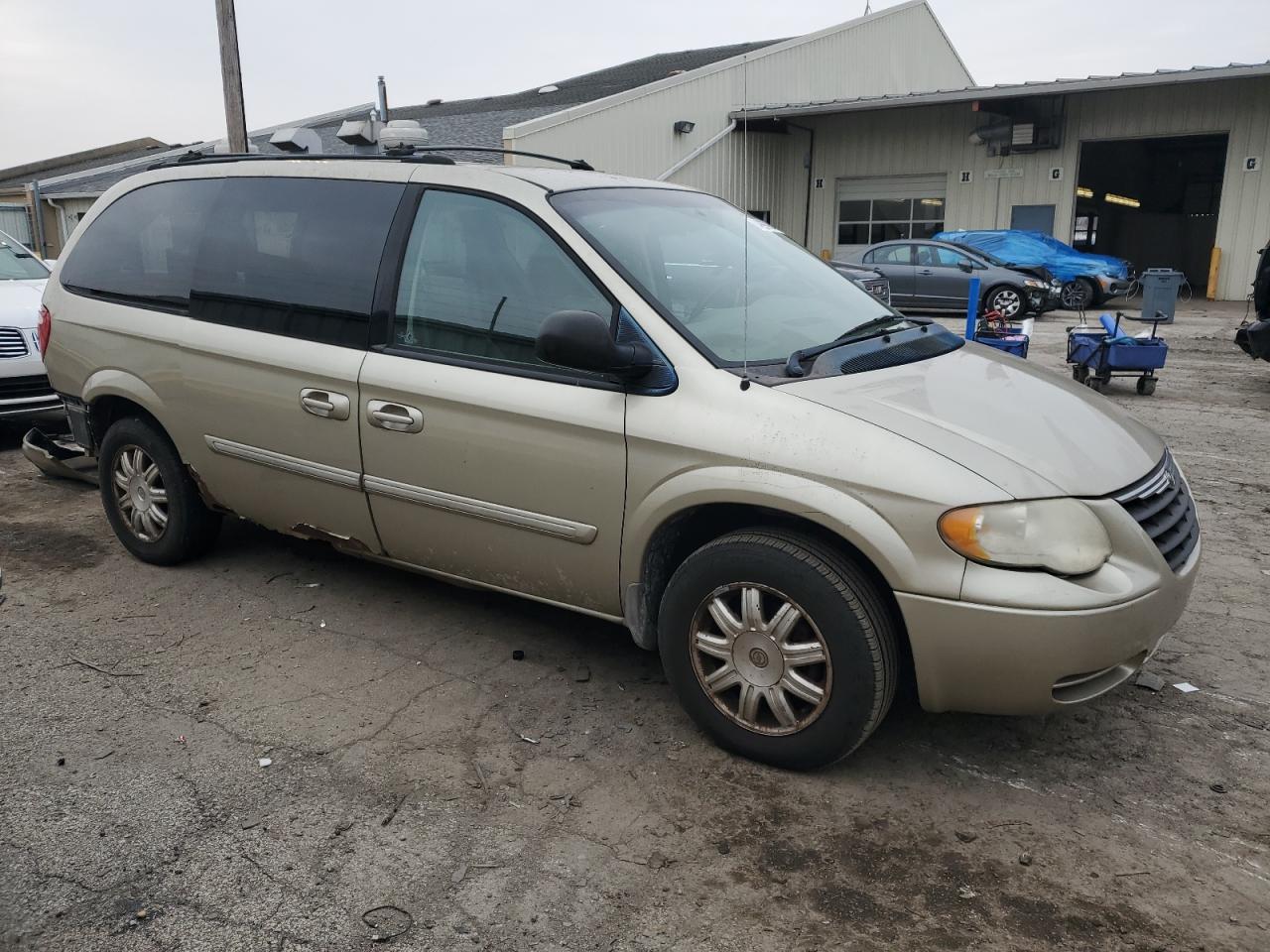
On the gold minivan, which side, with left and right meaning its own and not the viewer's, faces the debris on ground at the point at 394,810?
right

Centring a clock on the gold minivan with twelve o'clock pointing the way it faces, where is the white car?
The white car is roughly at 6 o'clock from the gold minivan.

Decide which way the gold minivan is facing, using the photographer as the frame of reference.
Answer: facing the viewer and to the right of the viewer

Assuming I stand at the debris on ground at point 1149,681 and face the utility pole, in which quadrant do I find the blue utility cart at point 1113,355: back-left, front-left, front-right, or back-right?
front-right

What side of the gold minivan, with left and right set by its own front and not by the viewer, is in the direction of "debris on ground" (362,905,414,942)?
right

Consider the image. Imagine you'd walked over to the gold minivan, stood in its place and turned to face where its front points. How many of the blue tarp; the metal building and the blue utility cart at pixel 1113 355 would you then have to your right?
0

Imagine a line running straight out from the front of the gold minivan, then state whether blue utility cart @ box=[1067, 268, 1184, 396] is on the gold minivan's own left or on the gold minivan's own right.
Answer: on the gold minivan's own left

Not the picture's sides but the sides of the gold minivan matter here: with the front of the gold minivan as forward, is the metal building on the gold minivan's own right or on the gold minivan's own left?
on the gold minivan's own left

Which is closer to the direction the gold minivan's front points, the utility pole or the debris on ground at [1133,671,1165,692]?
the debris on ground

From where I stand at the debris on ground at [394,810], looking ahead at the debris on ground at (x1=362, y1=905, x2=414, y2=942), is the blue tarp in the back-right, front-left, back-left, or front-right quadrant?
back-left

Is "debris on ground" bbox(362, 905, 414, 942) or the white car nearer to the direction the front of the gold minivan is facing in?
the debris on ground

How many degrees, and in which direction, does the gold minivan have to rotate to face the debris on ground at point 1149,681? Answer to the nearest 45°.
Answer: approximately 45° to its left

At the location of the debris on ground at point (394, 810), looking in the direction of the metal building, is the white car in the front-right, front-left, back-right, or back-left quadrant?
front-left

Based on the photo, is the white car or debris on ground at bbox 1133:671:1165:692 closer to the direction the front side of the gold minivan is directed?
the debris on ground
